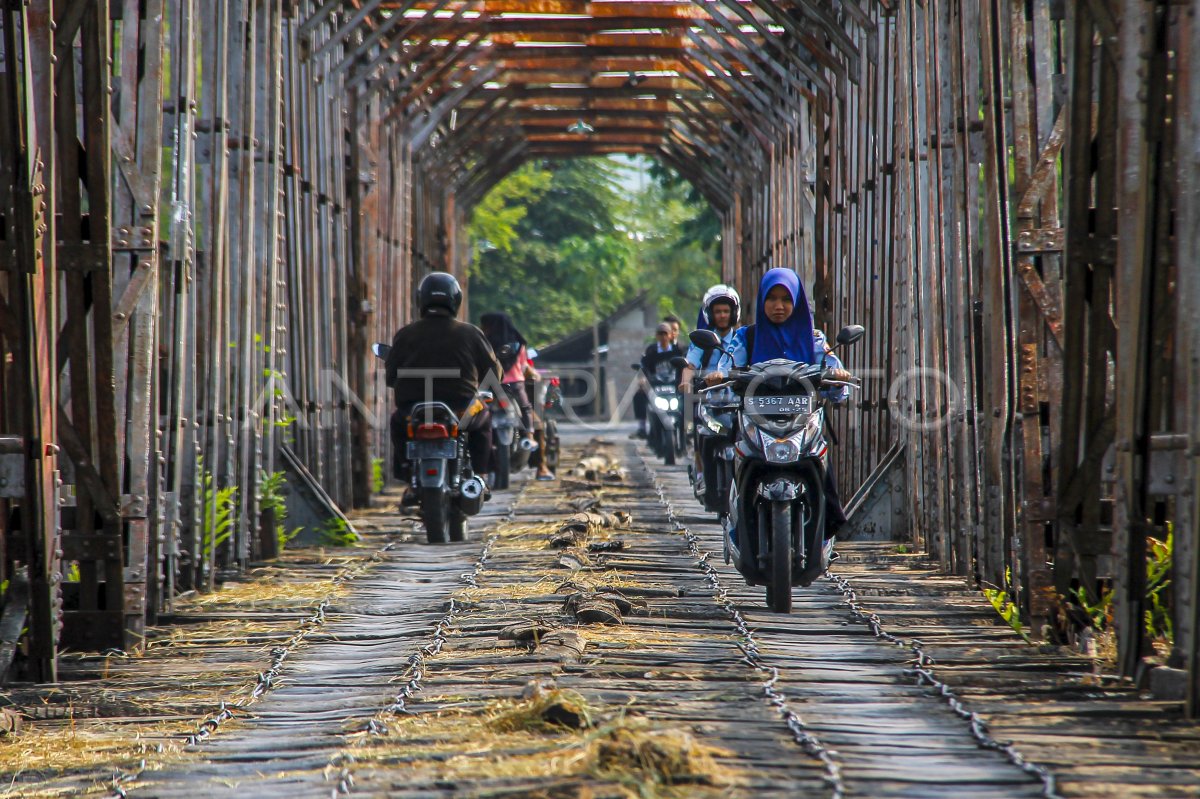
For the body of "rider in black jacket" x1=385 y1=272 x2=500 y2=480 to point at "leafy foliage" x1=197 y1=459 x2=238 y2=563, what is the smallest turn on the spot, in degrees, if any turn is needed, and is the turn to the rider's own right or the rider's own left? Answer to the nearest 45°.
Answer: approximately 135° to the rider's own left

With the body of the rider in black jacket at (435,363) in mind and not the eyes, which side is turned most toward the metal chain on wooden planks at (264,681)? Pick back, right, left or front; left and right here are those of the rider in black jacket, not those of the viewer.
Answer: back

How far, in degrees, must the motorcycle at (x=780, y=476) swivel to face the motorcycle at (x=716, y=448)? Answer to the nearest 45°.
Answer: approximately 180°

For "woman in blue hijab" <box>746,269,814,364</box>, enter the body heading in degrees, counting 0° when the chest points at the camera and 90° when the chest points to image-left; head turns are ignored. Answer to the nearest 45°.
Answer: approximately 0°

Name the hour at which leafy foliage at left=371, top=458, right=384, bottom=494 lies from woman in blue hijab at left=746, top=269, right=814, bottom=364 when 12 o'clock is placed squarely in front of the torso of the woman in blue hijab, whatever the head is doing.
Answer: The leafy foliage is roughly at 5 o'clock from the woman in blue hijab.

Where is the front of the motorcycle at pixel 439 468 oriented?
away from the camera

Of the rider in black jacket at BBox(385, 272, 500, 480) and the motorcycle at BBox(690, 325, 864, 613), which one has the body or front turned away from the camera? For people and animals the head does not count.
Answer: the rider in black jacket

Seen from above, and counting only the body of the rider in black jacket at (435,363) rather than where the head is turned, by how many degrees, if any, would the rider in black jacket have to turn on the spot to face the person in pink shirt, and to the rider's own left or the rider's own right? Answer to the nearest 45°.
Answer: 0° — they already face them

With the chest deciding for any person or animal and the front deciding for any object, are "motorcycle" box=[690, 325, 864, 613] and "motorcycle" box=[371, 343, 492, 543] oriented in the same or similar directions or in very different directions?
very different directions

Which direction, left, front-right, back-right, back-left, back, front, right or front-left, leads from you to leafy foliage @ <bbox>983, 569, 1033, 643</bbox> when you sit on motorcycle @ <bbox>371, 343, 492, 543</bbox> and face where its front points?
back-right

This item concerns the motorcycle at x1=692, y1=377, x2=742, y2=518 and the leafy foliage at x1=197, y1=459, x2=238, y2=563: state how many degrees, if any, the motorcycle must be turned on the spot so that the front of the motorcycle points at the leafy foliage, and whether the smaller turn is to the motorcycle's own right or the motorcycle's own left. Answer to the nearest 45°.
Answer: approximately 45° to the motorcycle's own right
